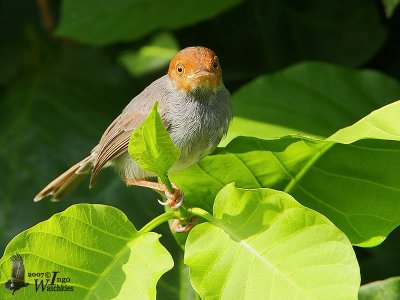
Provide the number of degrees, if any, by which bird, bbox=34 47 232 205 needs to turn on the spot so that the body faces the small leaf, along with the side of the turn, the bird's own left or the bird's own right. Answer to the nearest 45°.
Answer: approximately 45° to the bird's own right

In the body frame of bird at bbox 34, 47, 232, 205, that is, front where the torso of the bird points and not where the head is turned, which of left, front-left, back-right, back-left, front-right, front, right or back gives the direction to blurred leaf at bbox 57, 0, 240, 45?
back-left

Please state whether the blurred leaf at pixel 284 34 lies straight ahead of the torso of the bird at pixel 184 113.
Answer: no

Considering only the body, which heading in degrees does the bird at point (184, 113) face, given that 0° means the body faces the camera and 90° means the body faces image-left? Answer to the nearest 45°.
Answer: approximately 315°

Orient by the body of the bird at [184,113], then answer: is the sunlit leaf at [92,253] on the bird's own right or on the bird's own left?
on the bird's own right

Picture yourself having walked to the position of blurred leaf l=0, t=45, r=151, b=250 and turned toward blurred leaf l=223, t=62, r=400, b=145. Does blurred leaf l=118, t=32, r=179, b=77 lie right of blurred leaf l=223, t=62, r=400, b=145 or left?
left

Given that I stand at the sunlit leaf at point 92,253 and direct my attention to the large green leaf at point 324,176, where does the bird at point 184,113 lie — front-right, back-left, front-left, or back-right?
front-left

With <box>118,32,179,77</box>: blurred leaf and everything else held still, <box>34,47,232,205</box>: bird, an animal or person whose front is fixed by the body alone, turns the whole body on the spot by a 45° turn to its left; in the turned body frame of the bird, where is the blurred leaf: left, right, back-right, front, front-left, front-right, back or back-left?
left

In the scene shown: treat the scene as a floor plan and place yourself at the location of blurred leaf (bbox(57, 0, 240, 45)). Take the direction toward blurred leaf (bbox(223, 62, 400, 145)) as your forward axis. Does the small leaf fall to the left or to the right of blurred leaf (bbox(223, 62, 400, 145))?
right

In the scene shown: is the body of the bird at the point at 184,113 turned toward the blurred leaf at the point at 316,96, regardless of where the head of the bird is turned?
no
